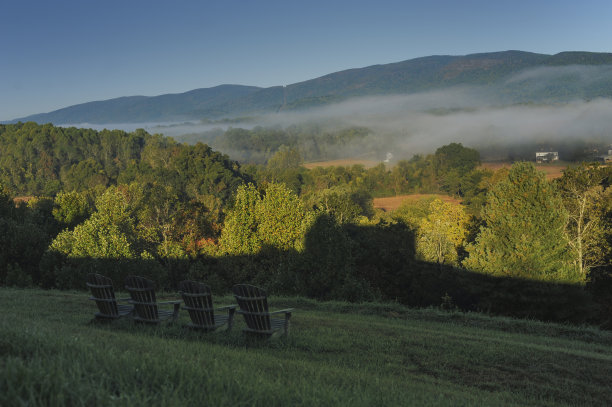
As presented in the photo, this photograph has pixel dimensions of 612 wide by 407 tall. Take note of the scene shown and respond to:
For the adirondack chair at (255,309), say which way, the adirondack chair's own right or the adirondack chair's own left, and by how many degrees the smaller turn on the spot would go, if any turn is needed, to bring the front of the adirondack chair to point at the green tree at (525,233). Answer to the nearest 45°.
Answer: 0° — it already faces it

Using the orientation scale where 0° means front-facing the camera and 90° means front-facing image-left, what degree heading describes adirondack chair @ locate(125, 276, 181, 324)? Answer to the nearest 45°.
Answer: approximately 225°

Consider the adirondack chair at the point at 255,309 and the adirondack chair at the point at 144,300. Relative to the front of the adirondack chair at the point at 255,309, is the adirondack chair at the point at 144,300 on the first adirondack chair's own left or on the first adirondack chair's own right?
on the first adirondack chair's own left

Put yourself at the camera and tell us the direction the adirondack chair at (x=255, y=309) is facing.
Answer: facing away from the viewer and to the right of the viewer

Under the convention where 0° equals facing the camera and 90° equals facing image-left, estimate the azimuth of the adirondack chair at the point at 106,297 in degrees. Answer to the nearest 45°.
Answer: approximately 225°

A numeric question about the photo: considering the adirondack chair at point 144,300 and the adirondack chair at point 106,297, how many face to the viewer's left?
0

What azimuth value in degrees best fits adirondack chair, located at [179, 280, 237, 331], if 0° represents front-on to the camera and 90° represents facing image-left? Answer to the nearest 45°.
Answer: approximately 225°

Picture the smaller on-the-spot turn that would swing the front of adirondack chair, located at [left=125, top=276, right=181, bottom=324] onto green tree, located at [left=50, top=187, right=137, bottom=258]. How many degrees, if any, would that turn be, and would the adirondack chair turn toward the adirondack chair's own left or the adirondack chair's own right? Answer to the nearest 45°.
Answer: approximately 45° to the adirondack chair's own left

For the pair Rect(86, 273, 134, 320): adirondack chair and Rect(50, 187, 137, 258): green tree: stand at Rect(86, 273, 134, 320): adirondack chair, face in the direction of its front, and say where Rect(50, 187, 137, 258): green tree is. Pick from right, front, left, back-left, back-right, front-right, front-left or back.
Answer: front-left

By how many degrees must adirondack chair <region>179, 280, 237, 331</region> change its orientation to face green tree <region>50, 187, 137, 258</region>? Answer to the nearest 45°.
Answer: approximately 45° to its left

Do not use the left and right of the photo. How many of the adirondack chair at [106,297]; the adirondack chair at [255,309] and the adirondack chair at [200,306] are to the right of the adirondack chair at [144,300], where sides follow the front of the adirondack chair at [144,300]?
2

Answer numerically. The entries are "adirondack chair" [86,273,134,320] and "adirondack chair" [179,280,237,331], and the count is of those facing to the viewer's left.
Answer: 0
